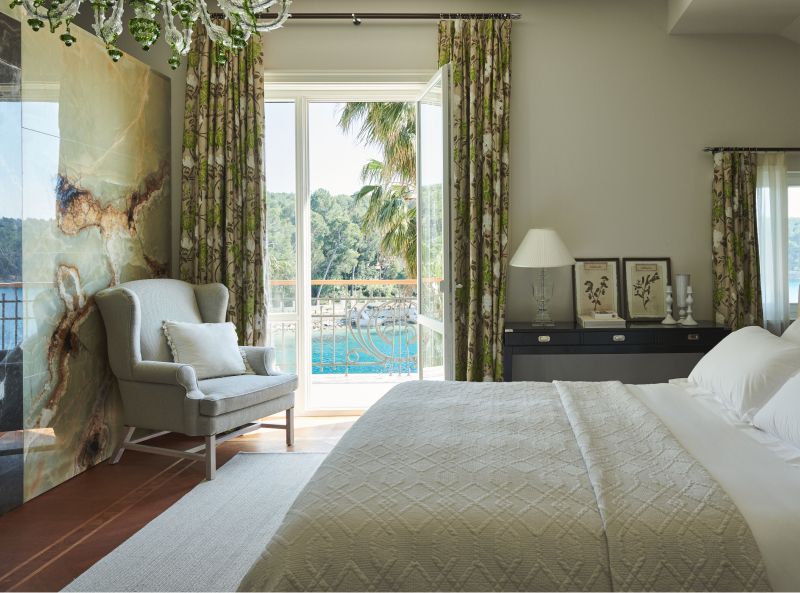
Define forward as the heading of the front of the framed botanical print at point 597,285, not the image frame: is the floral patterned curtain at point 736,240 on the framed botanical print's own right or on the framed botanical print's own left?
on the framed botanical print's own left

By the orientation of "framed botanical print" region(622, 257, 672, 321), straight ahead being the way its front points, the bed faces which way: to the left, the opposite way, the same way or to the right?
to the right

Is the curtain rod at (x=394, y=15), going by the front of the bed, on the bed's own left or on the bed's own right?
on the bed's own right

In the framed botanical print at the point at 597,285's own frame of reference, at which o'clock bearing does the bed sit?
The bed is roughly at 12 o'clock from the framed botanical print.

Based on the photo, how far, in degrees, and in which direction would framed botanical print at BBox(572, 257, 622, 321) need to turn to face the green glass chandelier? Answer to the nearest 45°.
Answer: approximately 45° to its right

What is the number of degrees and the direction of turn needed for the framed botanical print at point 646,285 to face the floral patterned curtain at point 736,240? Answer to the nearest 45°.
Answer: approximately 90° to its left

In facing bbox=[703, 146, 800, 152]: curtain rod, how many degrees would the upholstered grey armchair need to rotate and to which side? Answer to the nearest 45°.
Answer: approximately 45° to its left

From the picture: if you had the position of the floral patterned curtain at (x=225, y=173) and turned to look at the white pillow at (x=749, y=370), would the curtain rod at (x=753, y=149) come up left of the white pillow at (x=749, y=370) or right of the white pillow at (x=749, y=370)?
left

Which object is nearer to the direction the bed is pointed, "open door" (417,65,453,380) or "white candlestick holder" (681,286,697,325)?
the open door

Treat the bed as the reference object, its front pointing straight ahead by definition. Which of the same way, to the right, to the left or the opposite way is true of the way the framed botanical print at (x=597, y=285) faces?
to the left

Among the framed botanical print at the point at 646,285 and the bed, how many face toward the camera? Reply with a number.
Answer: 1

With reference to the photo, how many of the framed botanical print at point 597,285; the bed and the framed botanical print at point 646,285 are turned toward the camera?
2

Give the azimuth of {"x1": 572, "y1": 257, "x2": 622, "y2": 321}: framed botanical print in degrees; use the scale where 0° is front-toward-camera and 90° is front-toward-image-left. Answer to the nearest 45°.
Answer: approximately 0°

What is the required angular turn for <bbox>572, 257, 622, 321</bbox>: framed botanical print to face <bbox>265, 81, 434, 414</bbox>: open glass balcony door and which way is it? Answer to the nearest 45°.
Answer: approximately 135° to its right
